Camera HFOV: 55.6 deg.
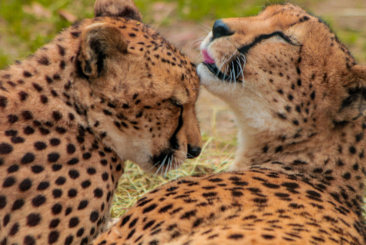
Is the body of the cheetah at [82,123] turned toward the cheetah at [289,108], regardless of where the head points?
yes

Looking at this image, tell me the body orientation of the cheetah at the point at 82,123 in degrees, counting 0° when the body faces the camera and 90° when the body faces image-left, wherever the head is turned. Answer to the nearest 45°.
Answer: approximately 270°
